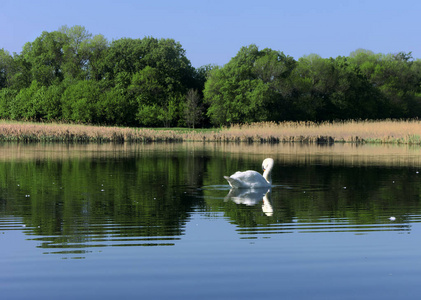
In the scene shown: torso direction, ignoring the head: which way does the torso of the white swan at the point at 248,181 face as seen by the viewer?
to the viewer's right
